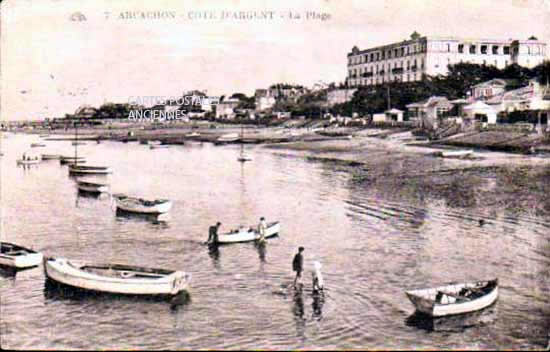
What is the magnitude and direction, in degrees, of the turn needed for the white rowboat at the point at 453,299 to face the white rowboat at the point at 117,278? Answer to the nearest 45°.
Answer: approximately 135° to its left

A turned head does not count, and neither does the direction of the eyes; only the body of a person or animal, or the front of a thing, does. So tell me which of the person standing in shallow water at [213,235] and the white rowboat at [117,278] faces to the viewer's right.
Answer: the person standing in shallow water

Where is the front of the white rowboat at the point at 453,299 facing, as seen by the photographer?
facing away from the viewer and to the right of the viewer

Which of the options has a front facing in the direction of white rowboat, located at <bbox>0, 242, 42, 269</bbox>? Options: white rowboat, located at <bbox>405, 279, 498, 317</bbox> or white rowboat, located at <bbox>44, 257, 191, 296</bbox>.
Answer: white rowboat, located at <bbox>44, 257, 191, 296</bbox>

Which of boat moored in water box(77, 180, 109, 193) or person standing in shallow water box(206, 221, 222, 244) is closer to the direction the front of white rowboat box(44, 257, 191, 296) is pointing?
the boat moored in water

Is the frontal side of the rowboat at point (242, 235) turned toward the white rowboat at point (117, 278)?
no

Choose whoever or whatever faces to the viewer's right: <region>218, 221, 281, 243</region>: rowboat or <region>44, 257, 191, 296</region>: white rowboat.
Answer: the rowboat

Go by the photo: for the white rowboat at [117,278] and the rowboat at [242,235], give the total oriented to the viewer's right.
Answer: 1

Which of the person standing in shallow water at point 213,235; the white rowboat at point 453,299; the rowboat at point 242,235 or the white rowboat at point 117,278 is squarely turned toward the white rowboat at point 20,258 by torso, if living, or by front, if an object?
the white rowboat at point 117,278

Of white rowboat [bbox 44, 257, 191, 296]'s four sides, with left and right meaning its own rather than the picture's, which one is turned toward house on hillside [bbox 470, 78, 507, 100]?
right

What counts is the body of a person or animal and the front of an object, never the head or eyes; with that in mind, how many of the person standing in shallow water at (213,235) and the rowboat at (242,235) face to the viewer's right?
2

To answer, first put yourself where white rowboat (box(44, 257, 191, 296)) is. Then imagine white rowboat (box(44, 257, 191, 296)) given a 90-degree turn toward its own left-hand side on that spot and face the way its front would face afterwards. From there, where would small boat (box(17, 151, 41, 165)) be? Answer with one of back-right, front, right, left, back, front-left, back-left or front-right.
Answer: back-right

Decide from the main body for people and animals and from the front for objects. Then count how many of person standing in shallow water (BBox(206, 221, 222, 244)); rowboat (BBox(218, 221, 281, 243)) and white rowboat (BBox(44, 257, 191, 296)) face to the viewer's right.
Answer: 2

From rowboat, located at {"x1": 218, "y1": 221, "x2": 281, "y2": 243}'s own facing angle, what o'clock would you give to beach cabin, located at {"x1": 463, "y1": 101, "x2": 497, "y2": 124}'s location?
The beach cabin is roughly at 10 o'clock from the rowboat.

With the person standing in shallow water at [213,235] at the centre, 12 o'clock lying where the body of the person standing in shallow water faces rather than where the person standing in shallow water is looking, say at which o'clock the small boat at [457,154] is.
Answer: The small boat is roughly at 10 o'clock from the person standing in shallow water.

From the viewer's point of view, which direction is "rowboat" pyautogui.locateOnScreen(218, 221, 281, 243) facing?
to the viewer's right

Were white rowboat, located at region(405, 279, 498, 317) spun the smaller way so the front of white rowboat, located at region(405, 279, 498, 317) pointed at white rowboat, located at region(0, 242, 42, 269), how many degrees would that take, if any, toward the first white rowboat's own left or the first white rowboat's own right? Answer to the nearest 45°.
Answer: approximately 135° to the first white rowboat's own left

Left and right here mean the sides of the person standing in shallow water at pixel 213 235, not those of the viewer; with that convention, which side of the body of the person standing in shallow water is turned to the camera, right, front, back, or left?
right

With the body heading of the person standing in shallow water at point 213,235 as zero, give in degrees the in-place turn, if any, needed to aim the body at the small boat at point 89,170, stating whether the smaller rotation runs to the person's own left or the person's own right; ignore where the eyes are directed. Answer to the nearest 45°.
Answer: approximately 90° to the person's own left

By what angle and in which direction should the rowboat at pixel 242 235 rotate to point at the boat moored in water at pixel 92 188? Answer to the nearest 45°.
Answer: approximately 135° to its left
